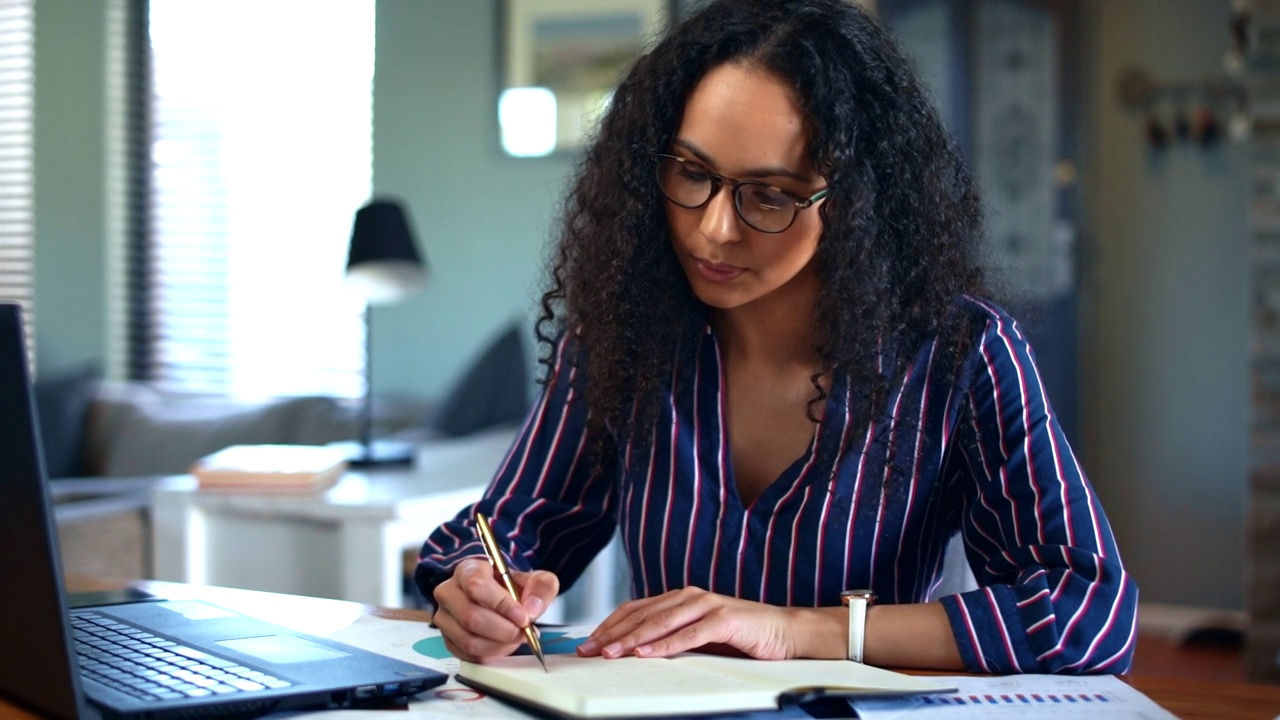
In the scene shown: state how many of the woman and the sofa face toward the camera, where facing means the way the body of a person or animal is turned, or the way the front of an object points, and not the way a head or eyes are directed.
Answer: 2

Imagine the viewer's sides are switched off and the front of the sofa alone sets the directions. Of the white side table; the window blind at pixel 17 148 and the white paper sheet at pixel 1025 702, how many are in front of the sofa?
2

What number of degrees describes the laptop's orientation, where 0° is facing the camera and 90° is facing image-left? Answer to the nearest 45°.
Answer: approximately 225°

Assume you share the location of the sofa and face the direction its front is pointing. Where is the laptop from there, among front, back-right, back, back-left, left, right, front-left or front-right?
front

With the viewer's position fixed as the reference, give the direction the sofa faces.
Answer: facing the viewer

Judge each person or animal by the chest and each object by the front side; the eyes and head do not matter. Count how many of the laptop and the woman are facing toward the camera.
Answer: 1

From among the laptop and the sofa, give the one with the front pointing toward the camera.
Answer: the sofa

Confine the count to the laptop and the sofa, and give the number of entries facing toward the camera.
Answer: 1

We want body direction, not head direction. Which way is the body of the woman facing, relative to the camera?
toward the camera

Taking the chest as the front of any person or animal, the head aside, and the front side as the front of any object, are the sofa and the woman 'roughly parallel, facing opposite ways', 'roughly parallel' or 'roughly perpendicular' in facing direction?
roughly parallel

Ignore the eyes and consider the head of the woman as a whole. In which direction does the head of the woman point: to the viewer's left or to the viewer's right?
to the viewer's left

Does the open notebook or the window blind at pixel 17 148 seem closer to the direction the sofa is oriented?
the open notebook

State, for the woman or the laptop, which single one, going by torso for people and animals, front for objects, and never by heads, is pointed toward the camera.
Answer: the woman

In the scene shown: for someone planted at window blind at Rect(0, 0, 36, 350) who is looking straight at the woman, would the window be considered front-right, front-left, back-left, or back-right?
front-left

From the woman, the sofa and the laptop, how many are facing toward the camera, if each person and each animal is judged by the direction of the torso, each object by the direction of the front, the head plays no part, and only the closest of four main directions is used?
2

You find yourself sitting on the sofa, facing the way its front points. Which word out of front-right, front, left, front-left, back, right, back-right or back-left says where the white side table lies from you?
front

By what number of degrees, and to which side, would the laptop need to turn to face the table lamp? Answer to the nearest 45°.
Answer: approximately 45° to its left
